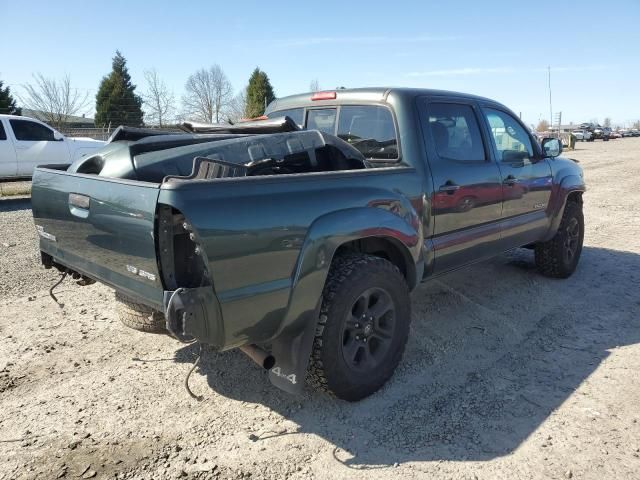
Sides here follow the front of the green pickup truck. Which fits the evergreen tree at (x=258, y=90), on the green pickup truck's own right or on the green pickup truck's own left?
on the green pickup truck's own left

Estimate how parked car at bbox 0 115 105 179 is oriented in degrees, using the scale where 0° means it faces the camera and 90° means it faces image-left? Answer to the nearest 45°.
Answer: approximately 270°

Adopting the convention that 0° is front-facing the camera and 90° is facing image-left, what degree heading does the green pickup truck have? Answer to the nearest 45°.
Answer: approximately 225°

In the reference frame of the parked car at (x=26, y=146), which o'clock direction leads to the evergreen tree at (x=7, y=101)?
The evergreen tree is roughly at 9 o'clock from the parked car.

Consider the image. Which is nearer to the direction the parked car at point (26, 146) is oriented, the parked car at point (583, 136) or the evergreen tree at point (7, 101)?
the parked car

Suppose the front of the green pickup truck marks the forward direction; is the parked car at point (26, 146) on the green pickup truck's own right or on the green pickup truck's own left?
on the green pickup truck's own left

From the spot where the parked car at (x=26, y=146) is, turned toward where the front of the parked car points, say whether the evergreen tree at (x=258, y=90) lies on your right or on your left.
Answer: on your left

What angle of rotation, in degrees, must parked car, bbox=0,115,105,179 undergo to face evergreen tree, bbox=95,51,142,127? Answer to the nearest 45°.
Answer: approximately 90° to its left
